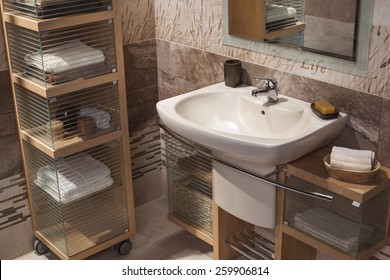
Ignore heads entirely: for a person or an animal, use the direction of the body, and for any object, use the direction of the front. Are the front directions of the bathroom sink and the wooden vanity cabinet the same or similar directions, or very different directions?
same or similar directions

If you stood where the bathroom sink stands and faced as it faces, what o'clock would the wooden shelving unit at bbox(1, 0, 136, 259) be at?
The wooden shelving unit is roughly at 2 o'clock from the bathroom sink.

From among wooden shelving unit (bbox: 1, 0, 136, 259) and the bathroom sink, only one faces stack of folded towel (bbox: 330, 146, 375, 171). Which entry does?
the wooden shelving unit

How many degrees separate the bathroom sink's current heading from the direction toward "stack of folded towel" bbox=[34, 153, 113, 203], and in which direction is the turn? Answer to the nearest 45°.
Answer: approximately 45° to its right

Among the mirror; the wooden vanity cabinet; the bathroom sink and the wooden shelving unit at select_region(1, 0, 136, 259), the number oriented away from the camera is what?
0

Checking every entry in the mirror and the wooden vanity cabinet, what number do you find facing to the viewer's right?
0

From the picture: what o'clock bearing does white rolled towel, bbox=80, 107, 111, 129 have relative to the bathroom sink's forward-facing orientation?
The white rolled towel is roughly at 2 o'clock from the bathroom sink.

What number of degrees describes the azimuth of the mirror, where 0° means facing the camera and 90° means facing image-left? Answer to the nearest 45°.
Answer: approximately 45°

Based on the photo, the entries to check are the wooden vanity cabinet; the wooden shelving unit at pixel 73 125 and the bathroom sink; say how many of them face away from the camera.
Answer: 0

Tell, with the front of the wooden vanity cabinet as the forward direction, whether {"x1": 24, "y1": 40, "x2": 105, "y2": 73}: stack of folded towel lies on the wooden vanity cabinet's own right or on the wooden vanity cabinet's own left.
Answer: on the wooden vanity cabinet's own right

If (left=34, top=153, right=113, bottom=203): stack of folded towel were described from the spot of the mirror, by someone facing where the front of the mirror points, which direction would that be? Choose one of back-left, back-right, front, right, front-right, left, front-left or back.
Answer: front-right

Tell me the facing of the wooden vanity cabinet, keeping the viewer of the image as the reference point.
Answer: facing the viewer and to the left of the viewer

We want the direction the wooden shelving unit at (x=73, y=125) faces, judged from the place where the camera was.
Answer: facing the viewer and to the right of the viewer
